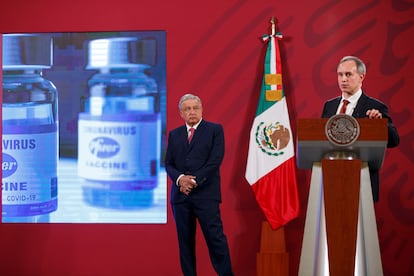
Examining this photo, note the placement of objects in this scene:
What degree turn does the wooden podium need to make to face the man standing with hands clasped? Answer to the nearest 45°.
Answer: approximately 135° to its right

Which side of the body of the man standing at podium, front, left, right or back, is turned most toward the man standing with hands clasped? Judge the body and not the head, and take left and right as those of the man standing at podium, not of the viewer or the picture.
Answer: right

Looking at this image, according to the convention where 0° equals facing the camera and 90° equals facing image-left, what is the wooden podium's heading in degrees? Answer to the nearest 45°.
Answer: approximately 0°

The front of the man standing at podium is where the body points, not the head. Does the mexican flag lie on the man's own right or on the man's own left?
on the man's own right

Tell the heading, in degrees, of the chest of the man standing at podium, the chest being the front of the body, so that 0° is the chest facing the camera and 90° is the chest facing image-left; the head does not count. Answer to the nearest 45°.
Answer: approximately 45°

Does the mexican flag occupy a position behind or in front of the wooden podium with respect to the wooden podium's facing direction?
behind
